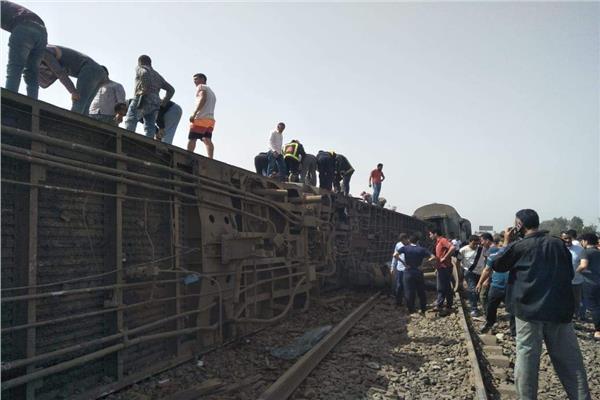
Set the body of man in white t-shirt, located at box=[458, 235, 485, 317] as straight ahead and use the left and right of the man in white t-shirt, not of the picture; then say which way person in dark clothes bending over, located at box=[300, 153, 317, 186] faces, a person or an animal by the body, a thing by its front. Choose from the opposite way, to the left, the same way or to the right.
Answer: the opposite way

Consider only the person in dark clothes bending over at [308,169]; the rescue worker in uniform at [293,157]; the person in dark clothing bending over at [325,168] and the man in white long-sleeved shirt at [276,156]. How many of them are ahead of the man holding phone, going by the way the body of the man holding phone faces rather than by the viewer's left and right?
4

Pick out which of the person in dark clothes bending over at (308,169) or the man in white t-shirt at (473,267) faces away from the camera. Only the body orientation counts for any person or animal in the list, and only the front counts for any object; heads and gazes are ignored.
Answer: the person in dark clothes bending over

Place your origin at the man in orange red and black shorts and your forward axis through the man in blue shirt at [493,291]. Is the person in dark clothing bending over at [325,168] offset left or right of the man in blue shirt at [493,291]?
left

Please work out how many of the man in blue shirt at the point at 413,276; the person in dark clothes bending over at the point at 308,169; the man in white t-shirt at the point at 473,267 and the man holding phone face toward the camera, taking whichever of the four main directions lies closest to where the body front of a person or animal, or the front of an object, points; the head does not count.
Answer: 1

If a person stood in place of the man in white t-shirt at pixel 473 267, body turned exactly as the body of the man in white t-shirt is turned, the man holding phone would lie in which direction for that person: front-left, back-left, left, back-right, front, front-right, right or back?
front

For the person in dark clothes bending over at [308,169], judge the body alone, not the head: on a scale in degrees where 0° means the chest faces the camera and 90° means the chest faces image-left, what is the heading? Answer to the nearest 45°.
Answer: approximately 180°

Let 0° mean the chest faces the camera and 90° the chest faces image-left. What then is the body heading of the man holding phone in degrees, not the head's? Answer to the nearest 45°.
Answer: approximately 135°

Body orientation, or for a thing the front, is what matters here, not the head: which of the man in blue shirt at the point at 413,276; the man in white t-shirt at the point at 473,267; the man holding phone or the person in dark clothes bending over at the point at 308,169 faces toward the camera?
the man in white t-shirt

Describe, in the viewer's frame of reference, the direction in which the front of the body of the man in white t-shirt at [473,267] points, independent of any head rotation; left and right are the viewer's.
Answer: facing the viewer

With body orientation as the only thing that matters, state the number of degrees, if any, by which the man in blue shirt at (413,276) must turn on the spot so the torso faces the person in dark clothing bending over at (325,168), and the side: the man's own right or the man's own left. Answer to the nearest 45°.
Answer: approximately 45° to the man's own left

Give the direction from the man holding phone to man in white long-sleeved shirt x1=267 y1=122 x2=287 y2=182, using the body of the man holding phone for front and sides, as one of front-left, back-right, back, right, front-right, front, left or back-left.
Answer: front

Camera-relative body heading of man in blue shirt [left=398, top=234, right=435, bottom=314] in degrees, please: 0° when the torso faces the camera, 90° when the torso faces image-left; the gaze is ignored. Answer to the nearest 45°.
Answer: approximately 180°

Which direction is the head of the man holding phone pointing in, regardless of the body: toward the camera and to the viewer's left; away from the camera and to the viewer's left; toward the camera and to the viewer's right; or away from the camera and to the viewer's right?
away from the camera and to the viewer's left

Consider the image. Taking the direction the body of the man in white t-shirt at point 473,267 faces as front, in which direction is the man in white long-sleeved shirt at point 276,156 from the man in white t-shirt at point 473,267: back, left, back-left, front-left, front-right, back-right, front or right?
right

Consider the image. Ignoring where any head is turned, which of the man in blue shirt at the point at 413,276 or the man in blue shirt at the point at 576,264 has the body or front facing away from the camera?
the man in blue shirt at the point at 413,276

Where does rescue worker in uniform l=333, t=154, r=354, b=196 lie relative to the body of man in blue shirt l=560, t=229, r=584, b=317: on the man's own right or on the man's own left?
on the man's own right
